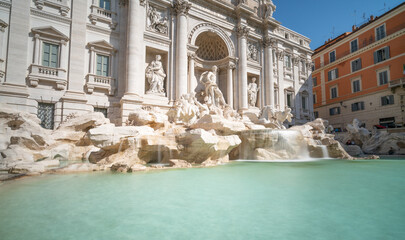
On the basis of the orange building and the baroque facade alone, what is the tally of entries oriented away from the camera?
0

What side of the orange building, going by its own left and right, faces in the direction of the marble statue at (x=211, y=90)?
front

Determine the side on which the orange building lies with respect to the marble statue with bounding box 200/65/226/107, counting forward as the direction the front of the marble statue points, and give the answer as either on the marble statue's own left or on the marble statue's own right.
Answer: on the marble statue's own left

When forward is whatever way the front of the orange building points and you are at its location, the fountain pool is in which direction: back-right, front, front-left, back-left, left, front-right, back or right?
front-left

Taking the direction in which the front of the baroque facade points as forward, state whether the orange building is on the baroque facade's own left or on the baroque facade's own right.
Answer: on the baroque facade's own left

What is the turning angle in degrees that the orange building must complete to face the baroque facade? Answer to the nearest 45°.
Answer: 0° — it already faces it

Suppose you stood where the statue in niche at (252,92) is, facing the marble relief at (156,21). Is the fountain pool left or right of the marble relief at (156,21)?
left

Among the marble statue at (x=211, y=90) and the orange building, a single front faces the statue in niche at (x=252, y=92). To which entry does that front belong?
the orange building
